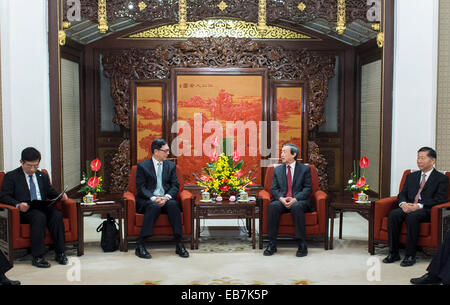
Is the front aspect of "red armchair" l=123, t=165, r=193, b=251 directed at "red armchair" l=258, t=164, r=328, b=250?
no

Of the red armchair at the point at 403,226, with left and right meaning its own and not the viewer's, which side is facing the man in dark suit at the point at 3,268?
front

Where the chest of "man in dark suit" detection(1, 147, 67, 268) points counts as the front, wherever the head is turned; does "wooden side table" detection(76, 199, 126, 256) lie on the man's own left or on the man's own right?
on the man's own left

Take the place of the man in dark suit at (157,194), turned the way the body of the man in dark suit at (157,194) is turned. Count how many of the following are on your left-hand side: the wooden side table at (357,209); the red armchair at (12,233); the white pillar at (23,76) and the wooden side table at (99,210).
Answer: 1

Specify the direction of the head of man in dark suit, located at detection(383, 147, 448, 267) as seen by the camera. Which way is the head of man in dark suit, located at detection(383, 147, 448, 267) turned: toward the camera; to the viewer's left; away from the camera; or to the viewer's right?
to the viewer's left

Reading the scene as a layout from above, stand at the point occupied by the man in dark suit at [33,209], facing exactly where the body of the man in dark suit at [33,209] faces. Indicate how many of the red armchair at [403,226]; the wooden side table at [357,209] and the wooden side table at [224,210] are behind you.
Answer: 0

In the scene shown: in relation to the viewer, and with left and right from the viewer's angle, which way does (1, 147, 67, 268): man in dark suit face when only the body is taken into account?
facing the viewer and to the right of the viewer

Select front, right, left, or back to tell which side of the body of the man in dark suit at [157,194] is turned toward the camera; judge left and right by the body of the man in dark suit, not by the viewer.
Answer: front

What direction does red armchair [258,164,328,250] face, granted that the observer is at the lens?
facing the viewer

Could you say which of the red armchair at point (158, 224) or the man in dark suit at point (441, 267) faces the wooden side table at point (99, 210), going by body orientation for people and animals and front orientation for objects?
the man in dark suit

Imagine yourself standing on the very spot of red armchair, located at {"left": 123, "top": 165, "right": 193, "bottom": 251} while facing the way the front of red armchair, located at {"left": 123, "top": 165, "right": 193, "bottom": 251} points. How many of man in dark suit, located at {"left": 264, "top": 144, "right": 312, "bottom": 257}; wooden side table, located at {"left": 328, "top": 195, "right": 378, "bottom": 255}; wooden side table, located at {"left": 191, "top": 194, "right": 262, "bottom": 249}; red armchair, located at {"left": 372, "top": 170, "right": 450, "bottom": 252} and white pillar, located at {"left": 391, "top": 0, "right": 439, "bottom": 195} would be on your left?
5

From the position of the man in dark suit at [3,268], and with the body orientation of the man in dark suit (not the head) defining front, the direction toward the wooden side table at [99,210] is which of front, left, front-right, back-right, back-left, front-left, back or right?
front-left

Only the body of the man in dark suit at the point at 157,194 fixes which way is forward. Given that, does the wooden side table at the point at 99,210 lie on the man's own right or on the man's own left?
on the man's own right

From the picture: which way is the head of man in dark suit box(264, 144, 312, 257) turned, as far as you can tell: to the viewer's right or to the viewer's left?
to the viewer's left

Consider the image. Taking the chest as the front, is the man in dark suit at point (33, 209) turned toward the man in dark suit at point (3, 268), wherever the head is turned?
no

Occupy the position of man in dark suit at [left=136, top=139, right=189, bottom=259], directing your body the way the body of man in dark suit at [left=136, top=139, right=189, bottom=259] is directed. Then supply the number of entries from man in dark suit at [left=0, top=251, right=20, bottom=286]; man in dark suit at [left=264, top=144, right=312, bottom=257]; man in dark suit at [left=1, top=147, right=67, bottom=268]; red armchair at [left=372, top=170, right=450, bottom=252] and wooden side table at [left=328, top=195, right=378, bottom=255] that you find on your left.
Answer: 3

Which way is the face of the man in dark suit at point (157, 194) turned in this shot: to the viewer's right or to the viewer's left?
to the viewer's right

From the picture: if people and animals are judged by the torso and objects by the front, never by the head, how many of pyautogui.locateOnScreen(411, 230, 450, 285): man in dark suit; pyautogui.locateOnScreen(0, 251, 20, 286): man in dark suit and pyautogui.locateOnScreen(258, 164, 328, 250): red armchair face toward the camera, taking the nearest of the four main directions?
1

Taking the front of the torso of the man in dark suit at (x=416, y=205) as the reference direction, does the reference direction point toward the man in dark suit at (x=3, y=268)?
yes
